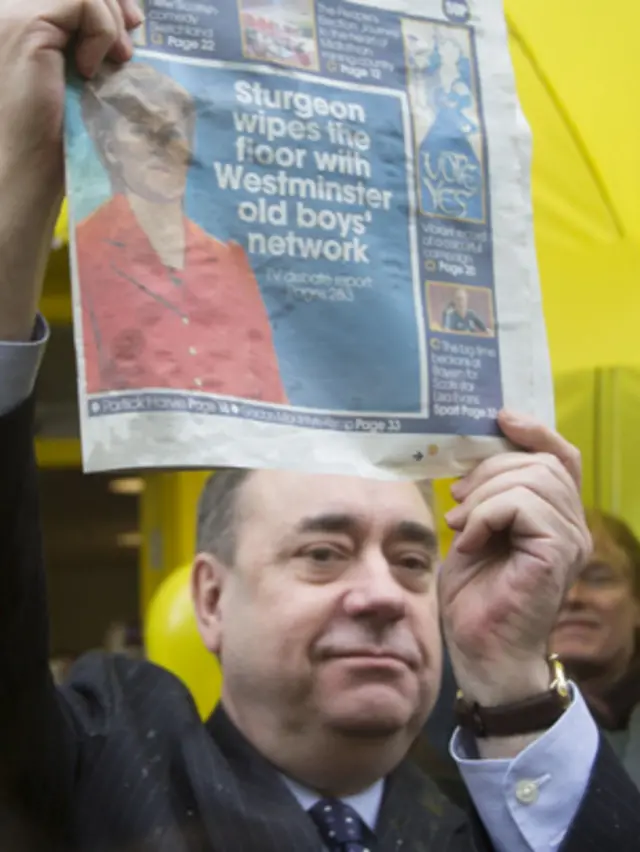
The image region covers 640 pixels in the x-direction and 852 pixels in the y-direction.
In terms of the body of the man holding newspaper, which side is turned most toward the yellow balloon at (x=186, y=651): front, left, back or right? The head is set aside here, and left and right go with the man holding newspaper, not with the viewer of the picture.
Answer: back

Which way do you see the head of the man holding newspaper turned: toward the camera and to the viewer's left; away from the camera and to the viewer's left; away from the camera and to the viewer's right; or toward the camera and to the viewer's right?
toward the camera and to the viewer's right

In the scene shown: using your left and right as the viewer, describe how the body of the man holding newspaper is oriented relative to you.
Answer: facing the viewer and to the right of the viewer
